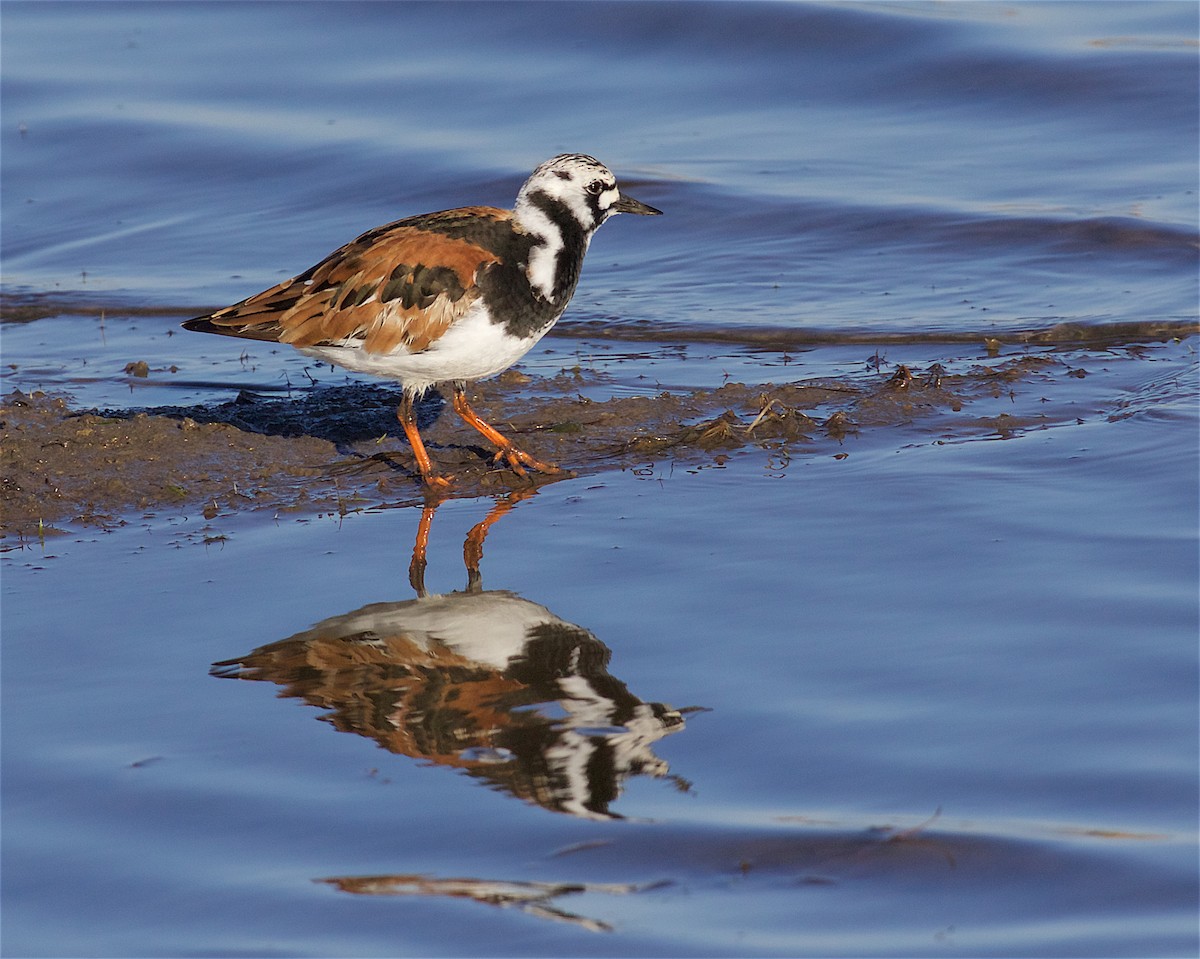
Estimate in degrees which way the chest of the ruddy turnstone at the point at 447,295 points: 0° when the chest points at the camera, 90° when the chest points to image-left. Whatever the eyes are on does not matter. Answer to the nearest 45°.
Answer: approximately 270°
